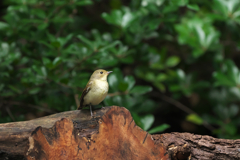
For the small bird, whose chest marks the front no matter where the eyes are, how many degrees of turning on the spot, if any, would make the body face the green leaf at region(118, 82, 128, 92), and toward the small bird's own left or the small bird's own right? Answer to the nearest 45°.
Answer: approximately 90° to the small bird's own left

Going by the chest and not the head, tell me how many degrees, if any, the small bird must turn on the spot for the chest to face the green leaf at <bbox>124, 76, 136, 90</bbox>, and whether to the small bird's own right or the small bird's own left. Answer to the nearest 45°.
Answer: approximately 90° to the small bird's own left

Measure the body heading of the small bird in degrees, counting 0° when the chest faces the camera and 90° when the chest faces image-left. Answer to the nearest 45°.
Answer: approximately 315°
